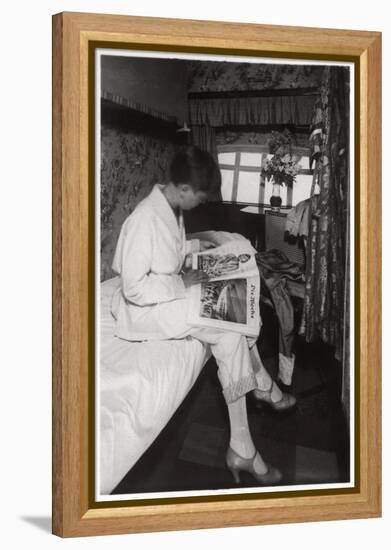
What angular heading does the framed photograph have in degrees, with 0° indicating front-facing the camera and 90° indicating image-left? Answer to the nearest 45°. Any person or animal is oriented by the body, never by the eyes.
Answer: approximately 315°
